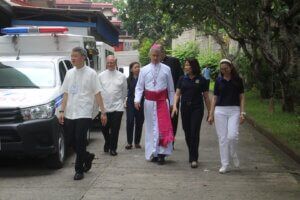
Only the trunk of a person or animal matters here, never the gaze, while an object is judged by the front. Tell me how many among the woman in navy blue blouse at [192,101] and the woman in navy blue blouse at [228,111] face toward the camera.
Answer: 2

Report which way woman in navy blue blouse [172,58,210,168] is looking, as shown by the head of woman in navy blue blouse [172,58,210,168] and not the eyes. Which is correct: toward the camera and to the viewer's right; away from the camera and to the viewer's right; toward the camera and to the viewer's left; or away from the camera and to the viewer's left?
toward the camera and to the viewer's left

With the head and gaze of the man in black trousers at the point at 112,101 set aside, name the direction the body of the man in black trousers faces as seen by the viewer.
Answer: toward the camera

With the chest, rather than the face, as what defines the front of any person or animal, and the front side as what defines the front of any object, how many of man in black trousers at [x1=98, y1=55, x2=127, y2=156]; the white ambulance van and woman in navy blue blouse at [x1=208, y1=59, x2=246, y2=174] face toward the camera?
3

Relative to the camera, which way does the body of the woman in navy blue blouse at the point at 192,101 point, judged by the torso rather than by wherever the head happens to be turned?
toward the camera

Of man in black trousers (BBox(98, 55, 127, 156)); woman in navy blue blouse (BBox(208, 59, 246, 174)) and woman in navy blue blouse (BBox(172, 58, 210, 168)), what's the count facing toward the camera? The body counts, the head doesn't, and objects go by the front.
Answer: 3

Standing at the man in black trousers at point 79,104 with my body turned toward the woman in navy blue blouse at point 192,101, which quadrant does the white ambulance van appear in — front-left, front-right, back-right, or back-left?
back-left
